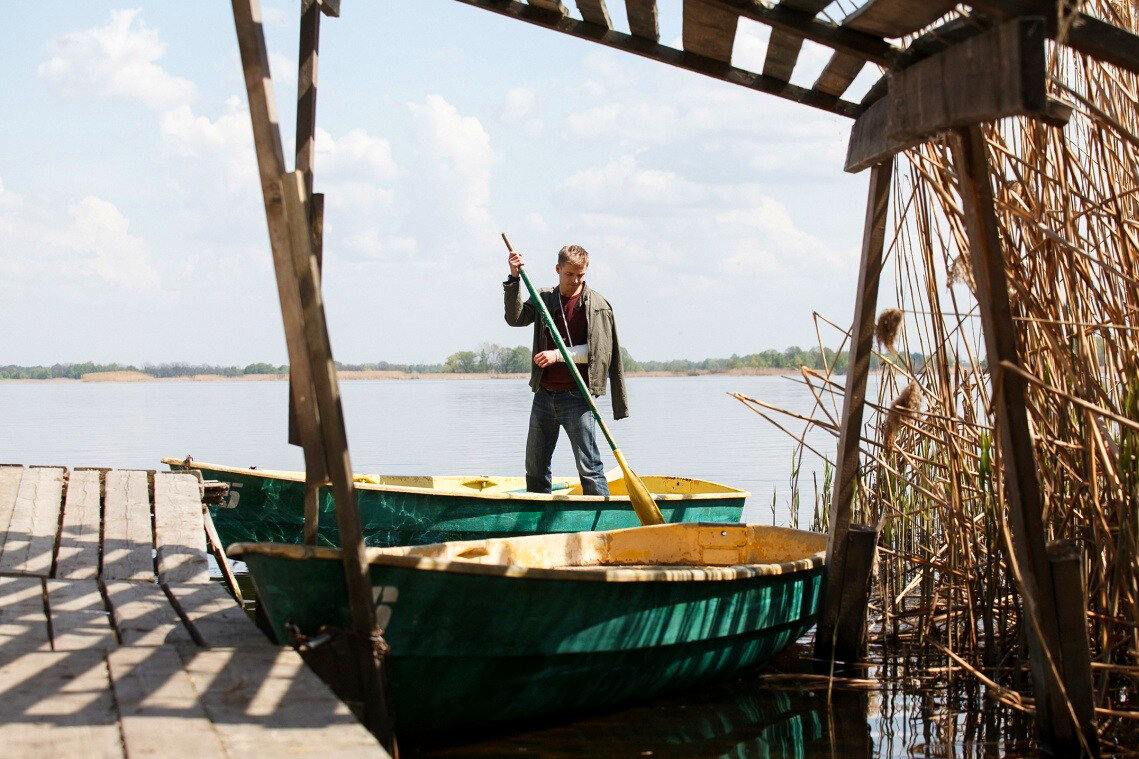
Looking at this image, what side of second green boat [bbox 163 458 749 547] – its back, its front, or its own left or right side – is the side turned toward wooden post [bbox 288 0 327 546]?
left

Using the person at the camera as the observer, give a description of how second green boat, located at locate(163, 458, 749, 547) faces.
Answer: facing to the left of the viewer

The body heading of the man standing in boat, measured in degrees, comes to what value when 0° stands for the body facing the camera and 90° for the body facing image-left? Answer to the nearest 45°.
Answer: approximately 0°

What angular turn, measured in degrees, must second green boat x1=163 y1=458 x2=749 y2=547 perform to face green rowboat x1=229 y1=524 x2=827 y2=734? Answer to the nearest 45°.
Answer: approximately 90° to its left

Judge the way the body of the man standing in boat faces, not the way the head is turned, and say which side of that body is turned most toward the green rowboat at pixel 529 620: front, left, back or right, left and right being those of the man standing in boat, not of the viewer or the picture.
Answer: front

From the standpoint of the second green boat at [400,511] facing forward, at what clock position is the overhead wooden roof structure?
The overhead wooden roof structure is roughly at 8 o'clock from the second green boat.
